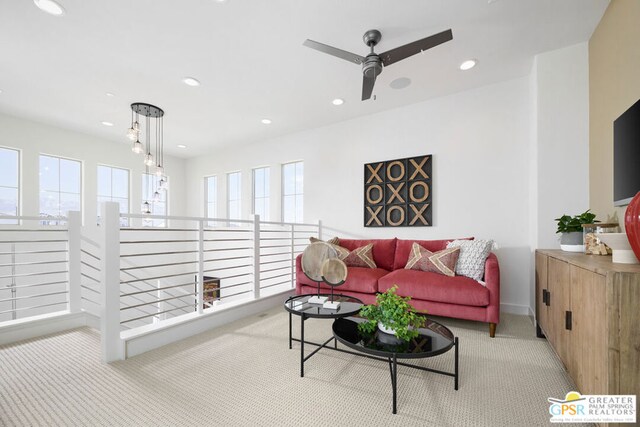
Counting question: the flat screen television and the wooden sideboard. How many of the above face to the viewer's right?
0

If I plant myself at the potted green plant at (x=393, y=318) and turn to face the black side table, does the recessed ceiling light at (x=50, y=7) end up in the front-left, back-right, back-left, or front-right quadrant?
front-left

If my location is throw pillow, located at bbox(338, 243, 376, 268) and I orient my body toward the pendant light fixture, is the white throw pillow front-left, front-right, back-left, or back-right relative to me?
back-left

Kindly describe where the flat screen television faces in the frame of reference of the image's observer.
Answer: facing the viewer and to the left of the viewer

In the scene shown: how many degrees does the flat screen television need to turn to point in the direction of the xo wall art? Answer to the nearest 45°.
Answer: approximately 45° to its right

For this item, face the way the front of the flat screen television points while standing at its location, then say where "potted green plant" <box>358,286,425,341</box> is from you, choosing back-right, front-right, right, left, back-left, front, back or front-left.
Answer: front

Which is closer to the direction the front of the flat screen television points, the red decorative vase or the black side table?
the black side table

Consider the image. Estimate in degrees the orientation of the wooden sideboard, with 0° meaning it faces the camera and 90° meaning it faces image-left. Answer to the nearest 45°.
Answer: approximately 45°

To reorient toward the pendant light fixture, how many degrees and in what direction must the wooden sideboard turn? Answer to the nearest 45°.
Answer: approximately 45° to its right

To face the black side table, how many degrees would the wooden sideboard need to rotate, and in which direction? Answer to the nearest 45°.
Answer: approximately 45° to its right

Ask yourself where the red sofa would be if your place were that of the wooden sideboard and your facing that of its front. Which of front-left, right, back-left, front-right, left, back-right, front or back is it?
right

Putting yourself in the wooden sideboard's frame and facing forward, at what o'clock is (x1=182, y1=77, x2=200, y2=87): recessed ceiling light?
The recessed ceiling light is roughly at 1 o'clock from the wooden sideboard.
